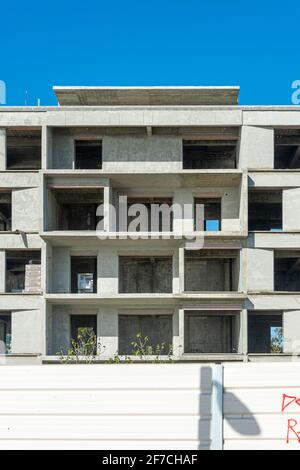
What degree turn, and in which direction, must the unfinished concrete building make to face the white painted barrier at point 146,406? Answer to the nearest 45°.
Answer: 0° — it already faces it

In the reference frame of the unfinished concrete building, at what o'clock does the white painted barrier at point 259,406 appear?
The white painted barrier is roughly at 12 o'clock from the unfinished concrete building.

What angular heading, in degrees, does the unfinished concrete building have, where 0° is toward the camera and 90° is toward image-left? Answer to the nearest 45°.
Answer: approximately 0°
